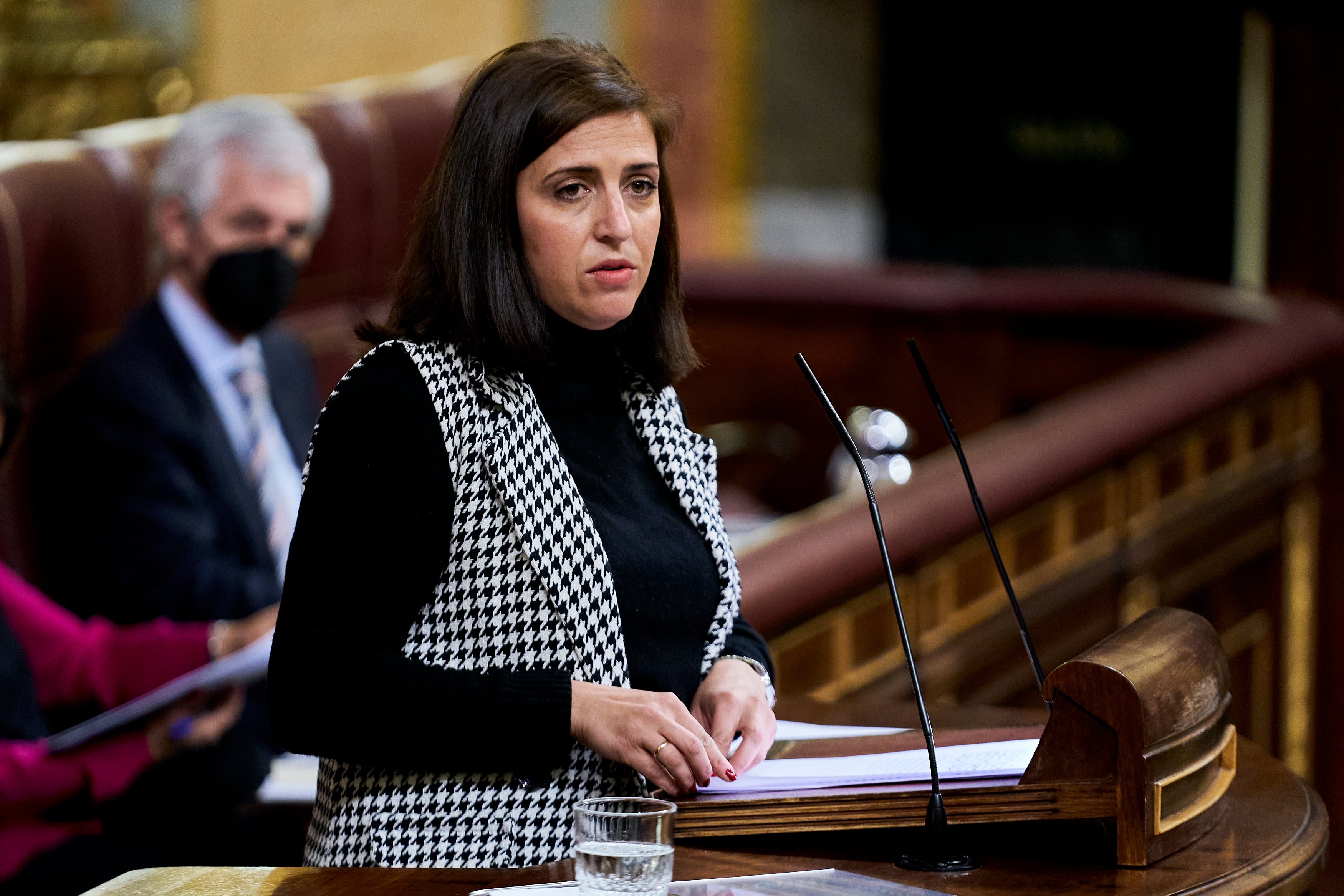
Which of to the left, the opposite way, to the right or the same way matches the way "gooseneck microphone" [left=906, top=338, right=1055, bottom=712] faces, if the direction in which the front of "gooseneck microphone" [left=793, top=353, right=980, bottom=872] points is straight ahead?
the same way

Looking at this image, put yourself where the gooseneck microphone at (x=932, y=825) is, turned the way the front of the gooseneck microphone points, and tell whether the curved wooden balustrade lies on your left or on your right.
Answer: on your right

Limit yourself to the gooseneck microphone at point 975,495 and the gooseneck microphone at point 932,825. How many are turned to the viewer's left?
2

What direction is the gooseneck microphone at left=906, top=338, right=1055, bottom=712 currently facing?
to the viewer's left

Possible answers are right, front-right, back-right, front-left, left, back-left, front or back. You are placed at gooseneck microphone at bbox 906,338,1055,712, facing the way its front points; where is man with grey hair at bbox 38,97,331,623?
front-right

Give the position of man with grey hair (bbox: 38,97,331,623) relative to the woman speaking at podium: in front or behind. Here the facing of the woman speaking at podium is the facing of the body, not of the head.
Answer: behind

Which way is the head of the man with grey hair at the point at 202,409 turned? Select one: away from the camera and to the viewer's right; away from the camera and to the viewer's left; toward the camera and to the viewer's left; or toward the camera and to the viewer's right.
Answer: toward the camera and to the viewer's right

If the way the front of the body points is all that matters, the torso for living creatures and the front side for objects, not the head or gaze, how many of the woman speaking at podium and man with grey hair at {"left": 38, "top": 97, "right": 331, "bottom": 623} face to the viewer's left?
0

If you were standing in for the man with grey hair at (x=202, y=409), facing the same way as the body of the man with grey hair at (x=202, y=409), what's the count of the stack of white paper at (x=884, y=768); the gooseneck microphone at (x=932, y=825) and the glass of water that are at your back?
0

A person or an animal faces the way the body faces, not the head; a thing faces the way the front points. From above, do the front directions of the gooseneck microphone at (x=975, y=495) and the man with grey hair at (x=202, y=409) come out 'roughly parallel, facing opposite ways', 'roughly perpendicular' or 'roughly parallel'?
roughly parallel, facing opposite ways

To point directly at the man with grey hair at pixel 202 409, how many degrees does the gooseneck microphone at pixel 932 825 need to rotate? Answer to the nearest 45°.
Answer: approximately 45° to its right

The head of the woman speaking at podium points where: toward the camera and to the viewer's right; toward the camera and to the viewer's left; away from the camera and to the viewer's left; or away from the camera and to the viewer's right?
toward the camera and to the viewer's right

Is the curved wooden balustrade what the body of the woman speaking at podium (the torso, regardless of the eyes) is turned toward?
no

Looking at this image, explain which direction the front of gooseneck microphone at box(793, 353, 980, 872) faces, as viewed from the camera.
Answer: facing to the left of the viewer

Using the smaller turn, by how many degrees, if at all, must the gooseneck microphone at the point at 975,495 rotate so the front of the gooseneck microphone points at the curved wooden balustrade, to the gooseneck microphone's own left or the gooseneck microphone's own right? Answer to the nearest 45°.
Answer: approximately 90° to the gooseneck microphone's own right

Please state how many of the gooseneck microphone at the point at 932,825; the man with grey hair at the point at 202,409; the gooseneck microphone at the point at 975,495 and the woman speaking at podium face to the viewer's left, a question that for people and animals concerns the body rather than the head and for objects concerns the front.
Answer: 2

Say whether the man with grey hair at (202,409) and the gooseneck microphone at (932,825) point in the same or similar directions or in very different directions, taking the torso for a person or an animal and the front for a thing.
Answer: very different directions
